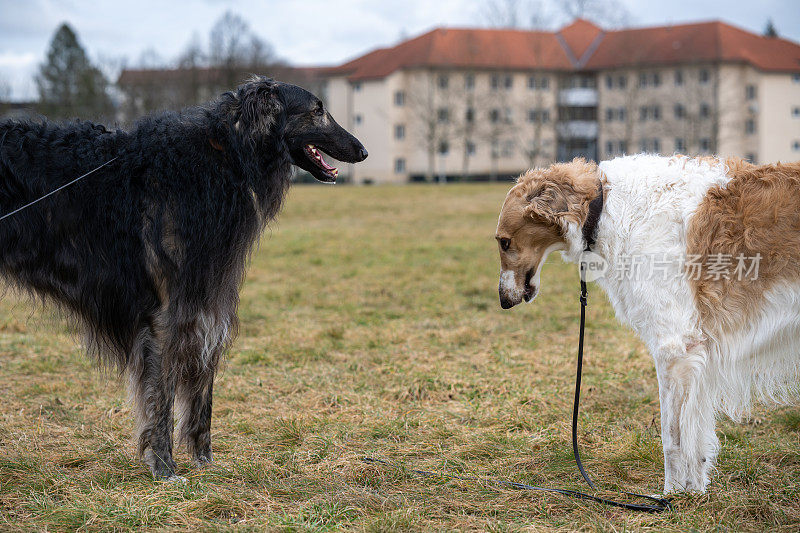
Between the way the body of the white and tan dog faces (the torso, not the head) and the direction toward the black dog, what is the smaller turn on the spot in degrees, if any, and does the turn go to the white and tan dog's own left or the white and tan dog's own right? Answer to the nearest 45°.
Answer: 0° — it already faces it

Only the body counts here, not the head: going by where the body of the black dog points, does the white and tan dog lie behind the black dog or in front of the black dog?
in front

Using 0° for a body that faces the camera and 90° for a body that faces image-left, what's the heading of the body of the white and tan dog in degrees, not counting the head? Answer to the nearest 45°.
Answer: approximately 90°

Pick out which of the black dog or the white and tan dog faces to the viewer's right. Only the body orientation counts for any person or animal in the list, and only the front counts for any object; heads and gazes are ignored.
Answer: the black dog

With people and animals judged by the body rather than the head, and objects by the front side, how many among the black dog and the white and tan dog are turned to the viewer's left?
1

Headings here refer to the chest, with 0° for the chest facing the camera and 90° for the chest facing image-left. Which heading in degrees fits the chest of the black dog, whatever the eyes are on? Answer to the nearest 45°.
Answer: approximately 270°
